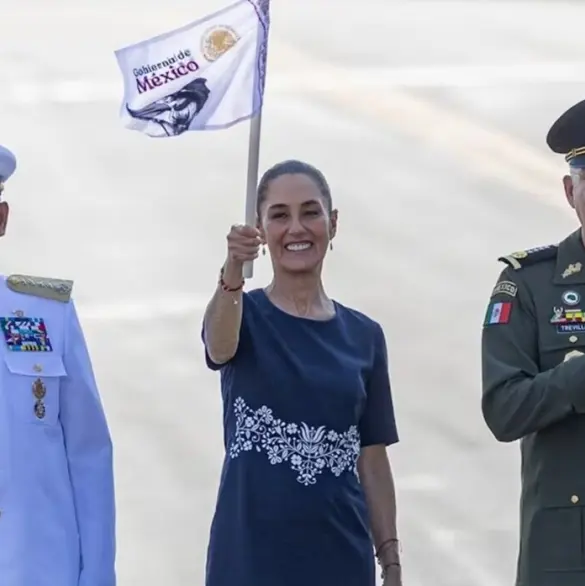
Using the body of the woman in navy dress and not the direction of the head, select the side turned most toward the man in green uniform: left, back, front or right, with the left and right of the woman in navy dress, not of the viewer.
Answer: left

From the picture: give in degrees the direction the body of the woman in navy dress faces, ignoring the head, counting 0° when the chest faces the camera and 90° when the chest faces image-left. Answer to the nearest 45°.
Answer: approximately 0°

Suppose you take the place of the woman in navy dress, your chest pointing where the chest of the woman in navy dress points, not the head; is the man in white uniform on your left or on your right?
on your right
